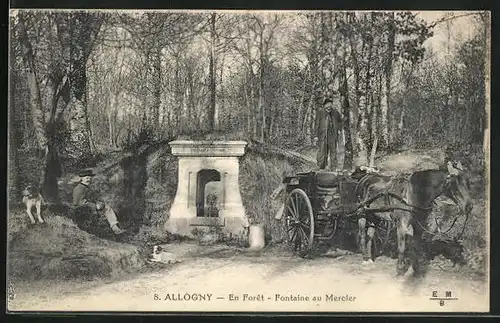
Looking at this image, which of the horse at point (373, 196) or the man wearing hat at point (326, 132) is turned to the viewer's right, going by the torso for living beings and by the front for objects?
the horse

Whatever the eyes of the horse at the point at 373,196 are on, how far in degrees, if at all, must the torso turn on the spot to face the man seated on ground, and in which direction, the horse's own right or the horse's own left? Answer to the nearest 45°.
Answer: approximately 180°

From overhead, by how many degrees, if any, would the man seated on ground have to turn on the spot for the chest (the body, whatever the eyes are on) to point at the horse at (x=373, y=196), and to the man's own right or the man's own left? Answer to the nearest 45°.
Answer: approximately 45° to the man's own left

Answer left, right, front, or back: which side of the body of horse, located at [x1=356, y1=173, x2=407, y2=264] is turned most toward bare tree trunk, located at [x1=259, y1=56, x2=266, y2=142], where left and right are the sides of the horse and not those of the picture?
back

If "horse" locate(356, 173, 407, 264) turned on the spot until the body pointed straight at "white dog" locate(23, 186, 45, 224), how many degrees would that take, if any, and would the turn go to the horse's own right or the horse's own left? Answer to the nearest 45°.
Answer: approximately 180°

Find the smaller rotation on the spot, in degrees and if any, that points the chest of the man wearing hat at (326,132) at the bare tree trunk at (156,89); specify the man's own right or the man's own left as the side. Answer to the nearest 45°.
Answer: approximately 90° to the man's own right

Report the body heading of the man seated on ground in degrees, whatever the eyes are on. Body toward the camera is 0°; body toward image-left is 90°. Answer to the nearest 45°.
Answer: approximately 315°

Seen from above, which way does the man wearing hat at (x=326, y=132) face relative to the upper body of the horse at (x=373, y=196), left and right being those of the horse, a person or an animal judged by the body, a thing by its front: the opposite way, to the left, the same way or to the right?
to the right

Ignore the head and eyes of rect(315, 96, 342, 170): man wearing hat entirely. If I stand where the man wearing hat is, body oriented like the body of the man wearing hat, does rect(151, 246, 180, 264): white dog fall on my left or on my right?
on my right

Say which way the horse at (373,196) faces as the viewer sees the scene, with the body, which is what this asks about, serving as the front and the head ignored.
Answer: to the viewer's right

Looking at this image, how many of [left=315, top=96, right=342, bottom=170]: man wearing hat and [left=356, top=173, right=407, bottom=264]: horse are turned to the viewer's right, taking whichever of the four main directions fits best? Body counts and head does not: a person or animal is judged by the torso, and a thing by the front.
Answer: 1

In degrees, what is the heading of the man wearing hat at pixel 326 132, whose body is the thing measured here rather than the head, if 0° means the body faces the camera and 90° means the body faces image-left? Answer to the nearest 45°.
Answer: approximately 0°

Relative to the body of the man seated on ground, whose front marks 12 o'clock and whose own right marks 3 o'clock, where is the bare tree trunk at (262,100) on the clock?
The bare tree trunk is roughly at 11 o'clock from the man seated on ground.

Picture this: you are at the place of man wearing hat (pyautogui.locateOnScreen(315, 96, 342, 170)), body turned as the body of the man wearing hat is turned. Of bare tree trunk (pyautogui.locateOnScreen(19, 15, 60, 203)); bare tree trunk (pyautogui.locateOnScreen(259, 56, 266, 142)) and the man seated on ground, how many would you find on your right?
3
